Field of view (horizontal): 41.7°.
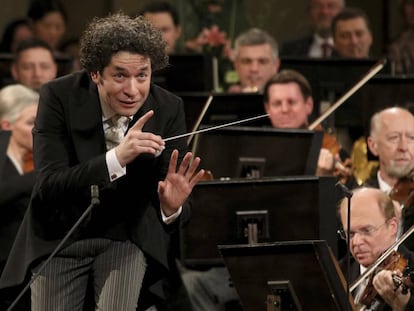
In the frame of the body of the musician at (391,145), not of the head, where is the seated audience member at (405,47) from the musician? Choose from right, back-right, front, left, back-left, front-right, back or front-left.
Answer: back-left

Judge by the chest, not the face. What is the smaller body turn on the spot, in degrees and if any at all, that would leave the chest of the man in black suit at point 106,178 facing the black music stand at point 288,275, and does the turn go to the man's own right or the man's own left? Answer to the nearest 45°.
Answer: approximately 45° to the man's own left

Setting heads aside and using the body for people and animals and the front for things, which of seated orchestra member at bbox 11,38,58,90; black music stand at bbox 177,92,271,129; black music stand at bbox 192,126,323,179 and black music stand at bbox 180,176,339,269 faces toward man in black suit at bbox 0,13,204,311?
the seated orchestra member

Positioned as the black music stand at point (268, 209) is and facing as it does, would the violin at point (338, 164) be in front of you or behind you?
in front

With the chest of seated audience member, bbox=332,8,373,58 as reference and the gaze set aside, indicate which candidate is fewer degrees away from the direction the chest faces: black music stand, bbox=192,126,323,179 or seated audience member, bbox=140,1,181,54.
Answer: the black music stand

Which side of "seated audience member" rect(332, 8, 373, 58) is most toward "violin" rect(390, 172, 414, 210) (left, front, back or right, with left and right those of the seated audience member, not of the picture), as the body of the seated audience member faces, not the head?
front

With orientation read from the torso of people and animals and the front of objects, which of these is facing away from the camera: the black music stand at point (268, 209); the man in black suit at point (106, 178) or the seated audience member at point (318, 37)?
the black music stand

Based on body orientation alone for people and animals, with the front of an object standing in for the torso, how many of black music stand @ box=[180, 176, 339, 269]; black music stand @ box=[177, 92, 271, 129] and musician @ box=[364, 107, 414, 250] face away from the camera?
2

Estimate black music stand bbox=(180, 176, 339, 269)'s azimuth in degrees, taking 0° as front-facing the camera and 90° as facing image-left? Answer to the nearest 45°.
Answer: approximately 180°

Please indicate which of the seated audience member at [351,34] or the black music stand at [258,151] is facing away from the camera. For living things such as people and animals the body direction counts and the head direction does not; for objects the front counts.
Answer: the black music stand

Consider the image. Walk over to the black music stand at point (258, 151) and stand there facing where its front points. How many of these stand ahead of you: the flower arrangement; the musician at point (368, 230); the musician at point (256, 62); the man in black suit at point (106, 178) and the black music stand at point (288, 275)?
2

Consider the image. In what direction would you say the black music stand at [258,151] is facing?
away from the camera

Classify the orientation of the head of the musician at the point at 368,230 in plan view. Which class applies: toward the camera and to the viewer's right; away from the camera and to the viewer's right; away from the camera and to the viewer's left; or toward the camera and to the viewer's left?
toward the camera and to the viewer's left

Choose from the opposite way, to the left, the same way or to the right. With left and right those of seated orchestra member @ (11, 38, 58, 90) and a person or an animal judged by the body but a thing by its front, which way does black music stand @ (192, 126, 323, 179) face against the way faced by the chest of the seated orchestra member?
the opposite way

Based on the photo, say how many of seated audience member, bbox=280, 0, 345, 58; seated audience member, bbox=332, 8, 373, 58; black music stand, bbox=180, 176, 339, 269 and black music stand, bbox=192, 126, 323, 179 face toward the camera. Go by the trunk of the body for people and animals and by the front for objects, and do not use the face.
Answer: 2
